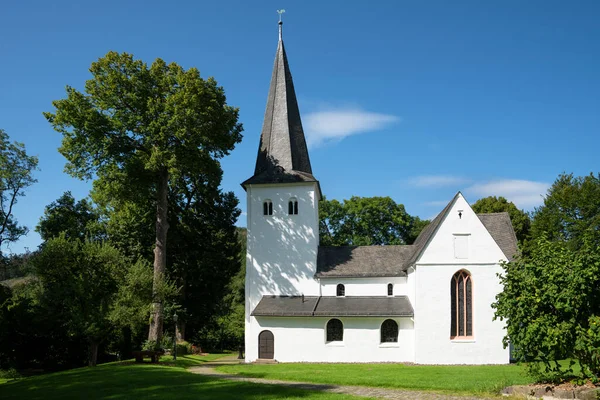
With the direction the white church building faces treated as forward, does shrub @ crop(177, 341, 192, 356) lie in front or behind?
in front

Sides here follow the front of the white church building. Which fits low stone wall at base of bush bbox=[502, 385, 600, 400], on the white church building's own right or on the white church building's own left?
on the white church building's own left

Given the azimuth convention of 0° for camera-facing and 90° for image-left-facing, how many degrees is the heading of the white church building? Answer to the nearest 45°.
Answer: approximately 0°

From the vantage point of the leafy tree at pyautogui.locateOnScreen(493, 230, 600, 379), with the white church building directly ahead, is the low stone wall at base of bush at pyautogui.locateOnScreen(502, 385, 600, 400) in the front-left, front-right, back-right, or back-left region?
back-left

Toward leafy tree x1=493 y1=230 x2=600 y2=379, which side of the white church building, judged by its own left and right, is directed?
left
